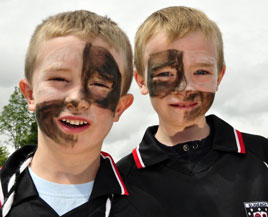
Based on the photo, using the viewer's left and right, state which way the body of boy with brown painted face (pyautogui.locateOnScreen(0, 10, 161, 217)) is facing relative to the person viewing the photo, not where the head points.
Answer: facing the viewer

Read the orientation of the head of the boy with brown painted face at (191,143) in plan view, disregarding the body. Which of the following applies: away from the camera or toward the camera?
toward the camera

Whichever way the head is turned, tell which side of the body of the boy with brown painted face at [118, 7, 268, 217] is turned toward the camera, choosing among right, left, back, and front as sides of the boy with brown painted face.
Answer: front

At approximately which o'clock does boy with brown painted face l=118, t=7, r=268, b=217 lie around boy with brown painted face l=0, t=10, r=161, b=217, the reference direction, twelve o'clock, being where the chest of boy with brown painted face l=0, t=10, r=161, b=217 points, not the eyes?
boy with brown painted face l=118, t=7, r=268, b=217 is roughly at 8 o'clock from boy with brown painted face l=0, t=10, r=161, b=217.

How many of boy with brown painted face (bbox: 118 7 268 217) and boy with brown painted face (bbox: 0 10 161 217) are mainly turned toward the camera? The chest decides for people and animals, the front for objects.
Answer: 2

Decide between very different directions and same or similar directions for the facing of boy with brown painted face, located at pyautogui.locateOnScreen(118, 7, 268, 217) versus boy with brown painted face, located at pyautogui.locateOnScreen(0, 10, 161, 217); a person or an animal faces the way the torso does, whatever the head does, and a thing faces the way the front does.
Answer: same or similar directions

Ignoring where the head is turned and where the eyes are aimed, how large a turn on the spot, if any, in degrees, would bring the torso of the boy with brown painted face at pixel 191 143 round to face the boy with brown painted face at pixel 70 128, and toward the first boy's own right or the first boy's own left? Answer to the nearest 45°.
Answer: approximately 45° to the first boy's own right

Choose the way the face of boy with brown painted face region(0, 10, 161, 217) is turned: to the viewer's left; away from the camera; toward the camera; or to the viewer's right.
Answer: toward the camera
